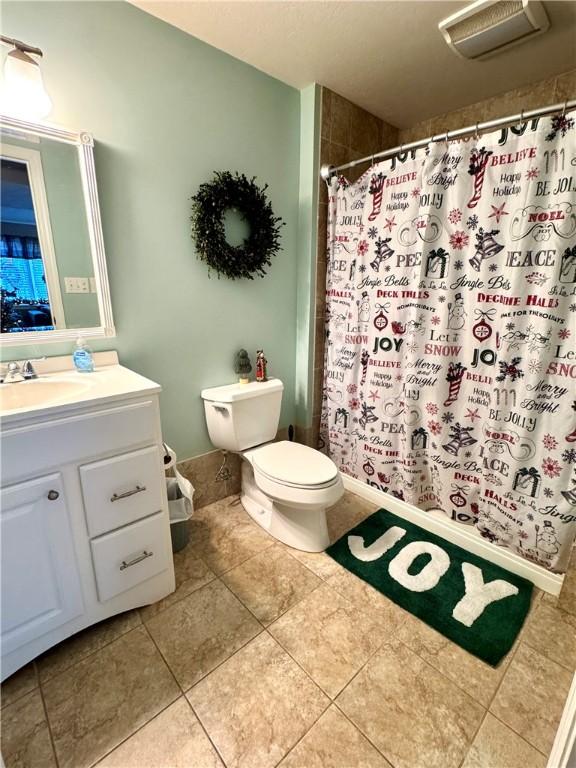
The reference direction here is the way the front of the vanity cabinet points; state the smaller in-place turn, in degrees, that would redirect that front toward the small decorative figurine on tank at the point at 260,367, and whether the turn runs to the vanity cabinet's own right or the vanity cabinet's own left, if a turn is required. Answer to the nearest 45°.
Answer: approximately 90° to the vanity cabinet's own left

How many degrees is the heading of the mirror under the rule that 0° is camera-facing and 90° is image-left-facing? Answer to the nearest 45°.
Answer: approximately 315°

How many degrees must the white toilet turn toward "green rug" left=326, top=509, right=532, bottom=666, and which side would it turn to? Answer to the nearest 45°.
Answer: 0° — it already faces it

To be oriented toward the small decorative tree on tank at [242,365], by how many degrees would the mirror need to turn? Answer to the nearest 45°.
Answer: approximately 45° to its left
